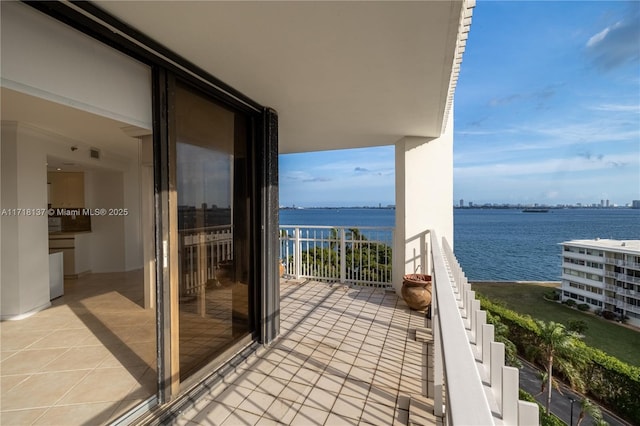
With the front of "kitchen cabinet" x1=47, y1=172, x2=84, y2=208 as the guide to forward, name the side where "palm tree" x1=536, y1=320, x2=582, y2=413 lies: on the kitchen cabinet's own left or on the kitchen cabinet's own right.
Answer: on the kitchen cabinet's own left

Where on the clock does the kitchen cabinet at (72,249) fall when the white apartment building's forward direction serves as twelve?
The kitchen cabinet is roughly at 11 o'clock from the white apartment building.

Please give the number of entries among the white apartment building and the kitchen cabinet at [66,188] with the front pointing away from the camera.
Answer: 0

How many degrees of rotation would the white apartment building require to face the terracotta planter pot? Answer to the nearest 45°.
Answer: approximately 45° to its left

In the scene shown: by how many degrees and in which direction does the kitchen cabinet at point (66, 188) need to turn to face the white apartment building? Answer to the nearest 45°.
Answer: approximately 90° to its left

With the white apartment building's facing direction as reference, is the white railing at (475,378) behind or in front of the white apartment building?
in front

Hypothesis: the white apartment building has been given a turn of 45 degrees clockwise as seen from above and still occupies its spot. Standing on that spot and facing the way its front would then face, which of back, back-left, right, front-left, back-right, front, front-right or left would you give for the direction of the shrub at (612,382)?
left

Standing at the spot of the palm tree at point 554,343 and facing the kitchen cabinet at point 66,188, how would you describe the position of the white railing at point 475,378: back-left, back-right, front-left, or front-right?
front-left

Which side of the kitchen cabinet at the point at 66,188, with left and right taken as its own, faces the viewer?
front

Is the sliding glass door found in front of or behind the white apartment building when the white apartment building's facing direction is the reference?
in front
